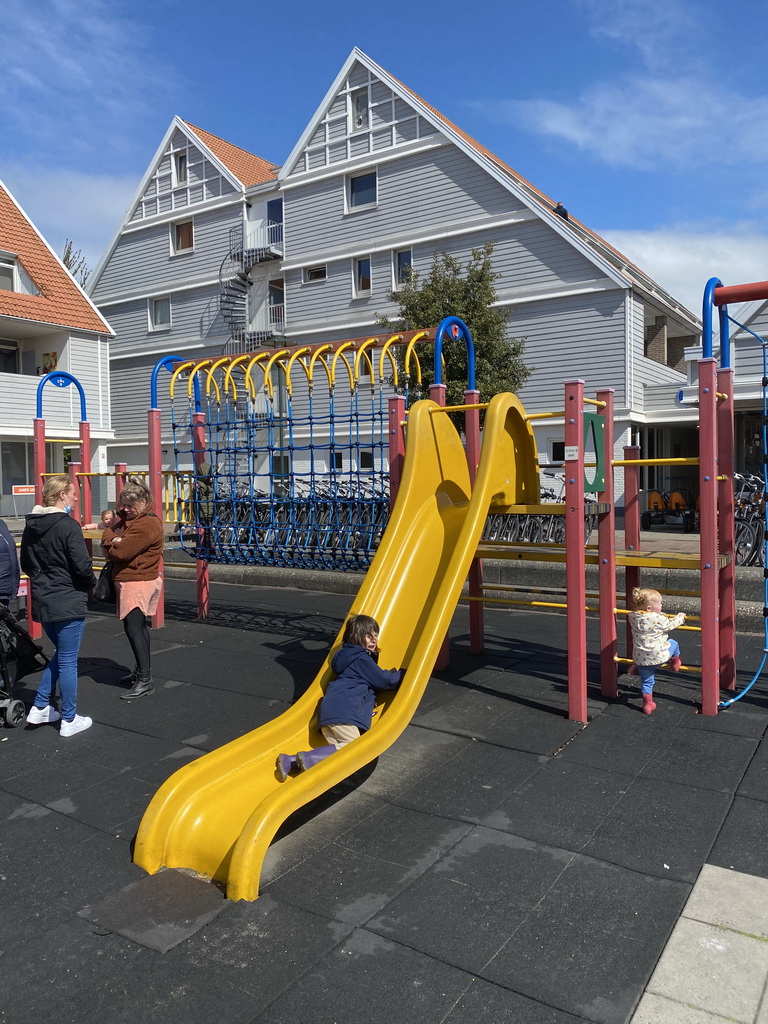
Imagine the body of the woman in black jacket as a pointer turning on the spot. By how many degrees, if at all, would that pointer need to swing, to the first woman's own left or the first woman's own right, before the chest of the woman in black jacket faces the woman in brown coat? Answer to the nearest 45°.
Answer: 0° — they already face them
